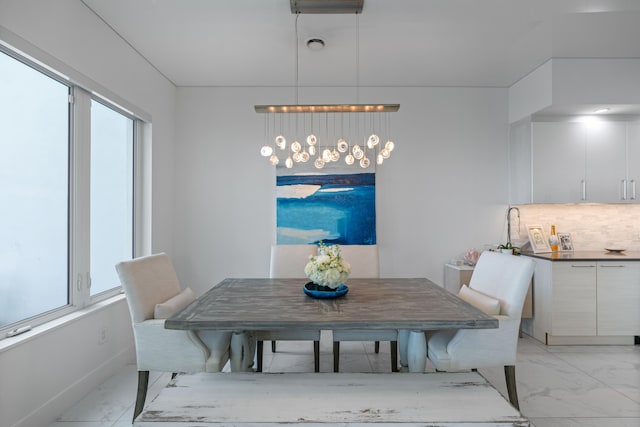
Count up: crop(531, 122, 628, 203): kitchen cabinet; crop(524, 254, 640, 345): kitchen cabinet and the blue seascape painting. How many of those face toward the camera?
3

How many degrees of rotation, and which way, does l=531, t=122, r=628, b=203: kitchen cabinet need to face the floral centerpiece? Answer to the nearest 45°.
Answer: approximately 45° to its right

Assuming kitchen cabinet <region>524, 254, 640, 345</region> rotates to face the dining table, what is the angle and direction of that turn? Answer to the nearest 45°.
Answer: approximately 45° to its right

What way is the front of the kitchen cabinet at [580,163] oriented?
toward the camera

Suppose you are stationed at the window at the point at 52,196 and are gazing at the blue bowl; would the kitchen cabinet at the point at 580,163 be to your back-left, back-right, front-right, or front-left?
front-left

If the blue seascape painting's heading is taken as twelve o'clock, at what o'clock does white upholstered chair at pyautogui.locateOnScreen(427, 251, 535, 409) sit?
The white upholstered chair is roughly at 11 o'clock from the blue seascape painting.

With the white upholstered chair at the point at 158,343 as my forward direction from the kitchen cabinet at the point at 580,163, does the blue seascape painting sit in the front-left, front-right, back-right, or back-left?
front-right

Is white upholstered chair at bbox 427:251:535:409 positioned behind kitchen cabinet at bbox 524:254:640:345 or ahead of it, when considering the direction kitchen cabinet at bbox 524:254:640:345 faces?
ahead

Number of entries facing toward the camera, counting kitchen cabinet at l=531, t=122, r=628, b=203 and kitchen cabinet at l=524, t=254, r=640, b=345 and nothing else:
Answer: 2

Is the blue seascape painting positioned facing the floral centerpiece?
yes

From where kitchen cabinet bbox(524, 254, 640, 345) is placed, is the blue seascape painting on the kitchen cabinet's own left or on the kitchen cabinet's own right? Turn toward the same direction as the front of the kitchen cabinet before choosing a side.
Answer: on the kitchen cabinet's own right

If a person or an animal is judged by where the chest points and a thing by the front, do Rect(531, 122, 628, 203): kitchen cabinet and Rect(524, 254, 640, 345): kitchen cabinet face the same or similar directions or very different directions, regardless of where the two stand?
same or similar directions

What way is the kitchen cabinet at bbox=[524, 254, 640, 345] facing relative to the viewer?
toward the camera

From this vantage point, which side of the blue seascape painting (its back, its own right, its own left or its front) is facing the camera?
front

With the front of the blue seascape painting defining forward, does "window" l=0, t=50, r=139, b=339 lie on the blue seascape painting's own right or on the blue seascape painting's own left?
on the blue seascape painting's own right

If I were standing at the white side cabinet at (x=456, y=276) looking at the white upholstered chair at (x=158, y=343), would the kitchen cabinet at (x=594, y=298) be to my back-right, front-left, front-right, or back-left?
back-left

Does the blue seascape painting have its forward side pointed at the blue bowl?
yes
